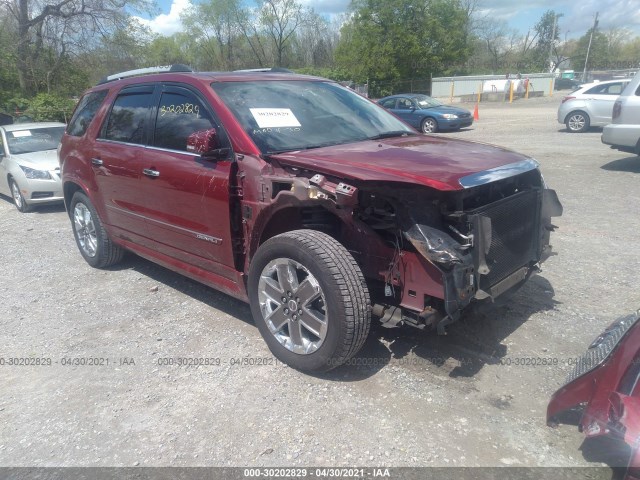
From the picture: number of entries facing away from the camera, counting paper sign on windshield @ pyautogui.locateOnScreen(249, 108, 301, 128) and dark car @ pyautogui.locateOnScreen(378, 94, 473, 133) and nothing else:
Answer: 0

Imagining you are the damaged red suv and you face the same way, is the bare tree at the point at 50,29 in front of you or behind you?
behind

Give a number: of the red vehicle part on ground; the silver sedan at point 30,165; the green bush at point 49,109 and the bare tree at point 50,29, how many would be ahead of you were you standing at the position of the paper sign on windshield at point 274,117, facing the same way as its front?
1

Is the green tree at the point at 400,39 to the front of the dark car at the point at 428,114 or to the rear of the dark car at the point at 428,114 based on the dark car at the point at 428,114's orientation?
to the rear

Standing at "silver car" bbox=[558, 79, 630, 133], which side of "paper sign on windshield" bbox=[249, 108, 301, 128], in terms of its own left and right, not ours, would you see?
left

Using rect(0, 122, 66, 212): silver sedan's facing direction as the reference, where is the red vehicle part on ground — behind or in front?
in front

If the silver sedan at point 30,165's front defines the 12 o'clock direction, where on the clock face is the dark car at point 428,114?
The dark car is roughly at 10 o'clock from the silver sedan.

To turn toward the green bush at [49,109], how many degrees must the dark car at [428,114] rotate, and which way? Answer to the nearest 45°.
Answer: approximately 135° to its right

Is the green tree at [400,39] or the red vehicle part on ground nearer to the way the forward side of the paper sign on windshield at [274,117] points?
the red vehicle part on ground

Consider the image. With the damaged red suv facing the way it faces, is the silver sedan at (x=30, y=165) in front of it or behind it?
behind
